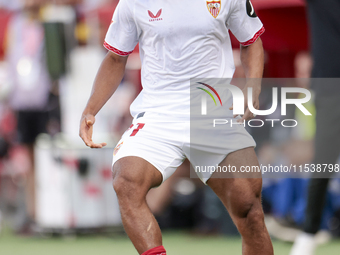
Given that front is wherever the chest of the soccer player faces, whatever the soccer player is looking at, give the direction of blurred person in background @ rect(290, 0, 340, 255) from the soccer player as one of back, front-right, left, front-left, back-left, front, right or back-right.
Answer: back-left

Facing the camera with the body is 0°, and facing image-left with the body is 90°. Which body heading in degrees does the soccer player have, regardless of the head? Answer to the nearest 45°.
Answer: approximately 0°

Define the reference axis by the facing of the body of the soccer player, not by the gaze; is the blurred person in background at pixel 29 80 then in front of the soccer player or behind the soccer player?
behind
